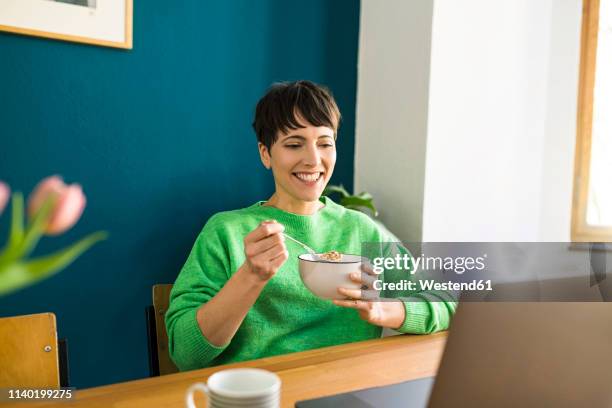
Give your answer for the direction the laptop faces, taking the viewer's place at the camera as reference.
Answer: facing away from the viewer and to the left of the viewer

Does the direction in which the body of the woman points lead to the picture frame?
no

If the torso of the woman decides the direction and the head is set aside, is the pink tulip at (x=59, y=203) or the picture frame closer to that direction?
the pink tulip

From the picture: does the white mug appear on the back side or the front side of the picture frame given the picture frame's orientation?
on the front side

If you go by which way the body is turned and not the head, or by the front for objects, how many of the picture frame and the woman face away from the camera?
0

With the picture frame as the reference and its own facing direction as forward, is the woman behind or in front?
in front

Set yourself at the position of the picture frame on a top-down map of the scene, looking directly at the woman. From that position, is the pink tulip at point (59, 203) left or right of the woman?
right

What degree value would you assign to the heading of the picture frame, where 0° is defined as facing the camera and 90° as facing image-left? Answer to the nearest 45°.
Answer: approximately 315°

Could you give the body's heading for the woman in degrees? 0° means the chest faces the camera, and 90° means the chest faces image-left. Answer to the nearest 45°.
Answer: approximately 315°

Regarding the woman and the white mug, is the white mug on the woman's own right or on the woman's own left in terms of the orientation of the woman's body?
on the woman's own right

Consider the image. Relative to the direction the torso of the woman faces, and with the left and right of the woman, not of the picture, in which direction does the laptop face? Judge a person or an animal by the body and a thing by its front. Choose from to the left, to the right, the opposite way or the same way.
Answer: the opposite way

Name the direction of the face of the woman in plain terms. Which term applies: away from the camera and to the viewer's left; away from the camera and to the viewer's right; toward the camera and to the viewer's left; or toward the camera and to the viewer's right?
toward the camera and to the viewer's right

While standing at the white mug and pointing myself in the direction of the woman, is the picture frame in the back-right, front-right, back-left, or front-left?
front-left
